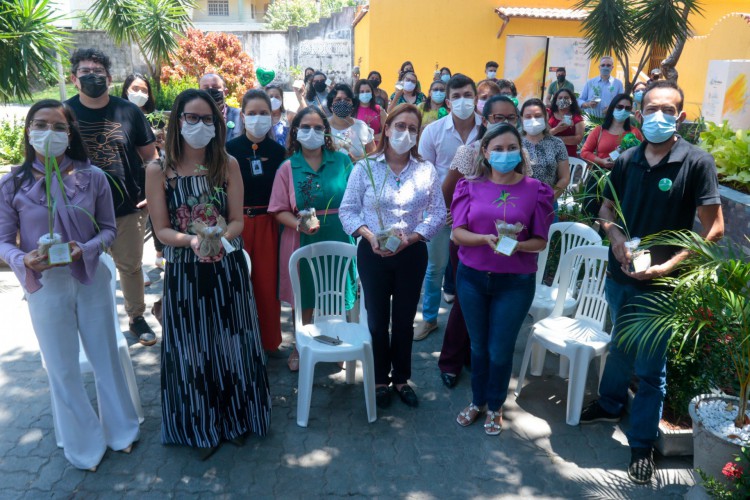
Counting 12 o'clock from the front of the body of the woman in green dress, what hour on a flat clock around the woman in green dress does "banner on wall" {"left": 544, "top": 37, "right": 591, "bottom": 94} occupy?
The banner on wall is roughly at 7 o'clock from the woman in green dress.

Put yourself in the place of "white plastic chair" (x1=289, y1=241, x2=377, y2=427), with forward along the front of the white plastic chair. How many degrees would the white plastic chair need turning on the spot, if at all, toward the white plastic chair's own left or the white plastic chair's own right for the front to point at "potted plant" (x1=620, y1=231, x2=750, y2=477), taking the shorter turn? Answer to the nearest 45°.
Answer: approximately 45° to the white plastic chair's own left

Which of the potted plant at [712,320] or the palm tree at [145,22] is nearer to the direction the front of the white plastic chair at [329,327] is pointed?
the potted plant

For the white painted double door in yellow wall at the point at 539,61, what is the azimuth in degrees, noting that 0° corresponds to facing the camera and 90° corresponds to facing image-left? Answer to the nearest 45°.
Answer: approximately 0°
